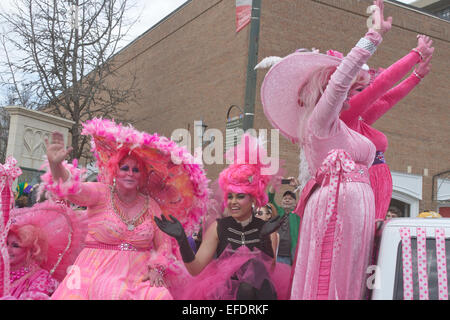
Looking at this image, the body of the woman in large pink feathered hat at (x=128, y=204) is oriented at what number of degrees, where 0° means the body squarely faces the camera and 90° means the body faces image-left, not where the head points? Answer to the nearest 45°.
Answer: approximately 0°

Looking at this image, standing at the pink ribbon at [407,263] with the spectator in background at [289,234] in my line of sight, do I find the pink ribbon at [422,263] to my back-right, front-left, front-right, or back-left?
back-right

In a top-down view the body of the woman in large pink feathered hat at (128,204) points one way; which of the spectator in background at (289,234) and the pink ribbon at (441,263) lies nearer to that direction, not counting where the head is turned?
the pink ribbon

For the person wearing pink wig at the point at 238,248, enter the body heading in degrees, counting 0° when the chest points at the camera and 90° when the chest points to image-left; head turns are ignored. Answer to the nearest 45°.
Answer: approximately 0°

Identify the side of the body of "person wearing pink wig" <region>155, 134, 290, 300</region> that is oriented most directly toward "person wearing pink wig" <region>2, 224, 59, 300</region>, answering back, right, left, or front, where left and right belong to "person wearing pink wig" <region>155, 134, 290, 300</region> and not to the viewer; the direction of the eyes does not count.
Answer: right
